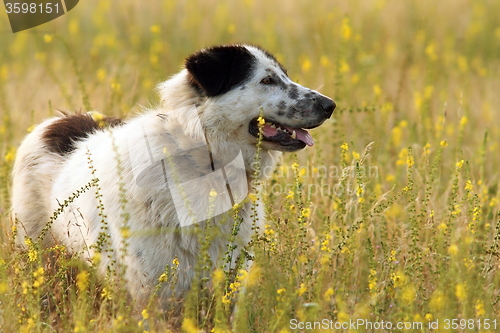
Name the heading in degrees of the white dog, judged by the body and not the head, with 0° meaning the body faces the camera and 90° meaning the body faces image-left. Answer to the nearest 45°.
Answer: approximately 315°
